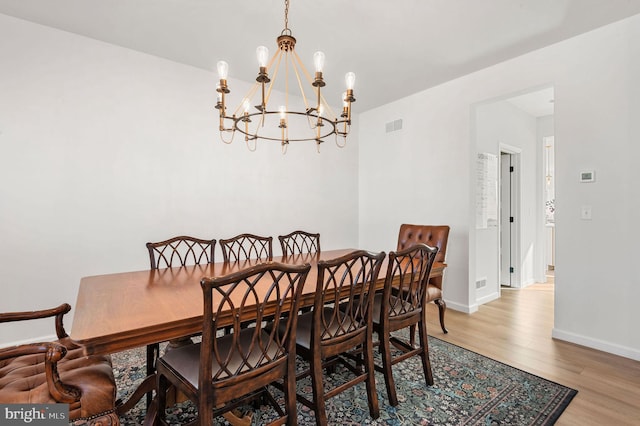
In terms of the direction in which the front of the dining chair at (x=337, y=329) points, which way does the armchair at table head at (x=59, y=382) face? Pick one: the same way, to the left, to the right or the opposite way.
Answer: to the right

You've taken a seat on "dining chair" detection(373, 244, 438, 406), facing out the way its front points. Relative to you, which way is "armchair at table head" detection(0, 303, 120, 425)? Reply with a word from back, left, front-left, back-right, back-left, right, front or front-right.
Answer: left

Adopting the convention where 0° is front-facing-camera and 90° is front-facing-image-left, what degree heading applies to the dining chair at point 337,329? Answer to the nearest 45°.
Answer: approximately 135°

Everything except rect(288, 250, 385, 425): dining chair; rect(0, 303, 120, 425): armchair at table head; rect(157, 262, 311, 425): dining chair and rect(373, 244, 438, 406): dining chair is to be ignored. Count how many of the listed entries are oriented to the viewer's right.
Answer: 1

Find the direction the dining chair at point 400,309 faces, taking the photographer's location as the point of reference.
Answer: facing away from the viewer and to the left of the viewer

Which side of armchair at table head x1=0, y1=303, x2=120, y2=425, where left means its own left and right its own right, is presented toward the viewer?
right

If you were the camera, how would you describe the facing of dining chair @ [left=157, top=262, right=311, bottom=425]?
facing away from the viewer and to the left of the viewer

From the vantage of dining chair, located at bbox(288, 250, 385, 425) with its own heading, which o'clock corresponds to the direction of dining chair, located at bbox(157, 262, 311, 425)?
dining chair, located at bbox(157, 262, 311, 425) is roughly at 9 o'clock from dining chair, located at bbox(288, 250, 385, 425).

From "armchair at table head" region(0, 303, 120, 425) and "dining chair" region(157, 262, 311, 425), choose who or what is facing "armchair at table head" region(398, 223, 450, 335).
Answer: "armchair at table head" region(0, 303, 120, 425)

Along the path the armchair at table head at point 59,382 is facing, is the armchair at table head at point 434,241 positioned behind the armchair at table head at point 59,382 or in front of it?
in front

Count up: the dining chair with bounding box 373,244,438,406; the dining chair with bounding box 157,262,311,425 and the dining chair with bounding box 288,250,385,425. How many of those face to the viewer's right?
0

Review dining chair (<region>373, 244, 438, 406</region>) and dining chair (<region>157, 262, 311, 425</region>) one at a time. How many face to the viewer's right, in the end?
0
